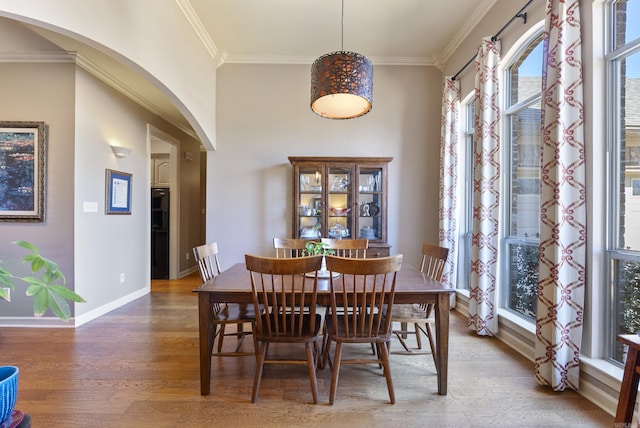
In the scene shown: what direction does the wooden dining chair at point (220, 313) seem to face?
to the viewer's right

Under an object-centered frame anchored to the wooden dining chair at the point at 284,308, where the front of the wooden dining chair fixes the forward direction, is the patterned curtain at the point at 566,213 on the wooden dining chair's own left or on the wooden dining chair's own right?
on the wooden dining chair's own right

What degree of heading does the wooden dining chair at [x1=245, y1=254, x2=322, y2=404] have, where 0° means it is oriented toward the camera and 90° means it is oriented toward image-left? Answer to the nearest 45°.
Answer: approximately 180°

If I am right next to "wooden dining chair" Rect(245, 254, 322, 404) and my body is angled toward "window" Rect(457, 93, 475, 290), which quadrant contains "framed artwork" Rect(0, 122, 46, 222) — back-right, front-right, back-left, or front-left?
back-left

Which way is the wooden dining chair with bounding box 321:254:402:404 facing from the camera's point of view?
away from the camera

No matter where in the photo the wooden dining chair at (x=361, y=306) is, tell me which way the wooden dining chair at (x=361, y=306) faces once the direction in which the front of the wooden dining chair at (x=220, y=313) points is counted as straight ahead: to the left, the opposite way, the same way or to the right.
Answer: to the left
